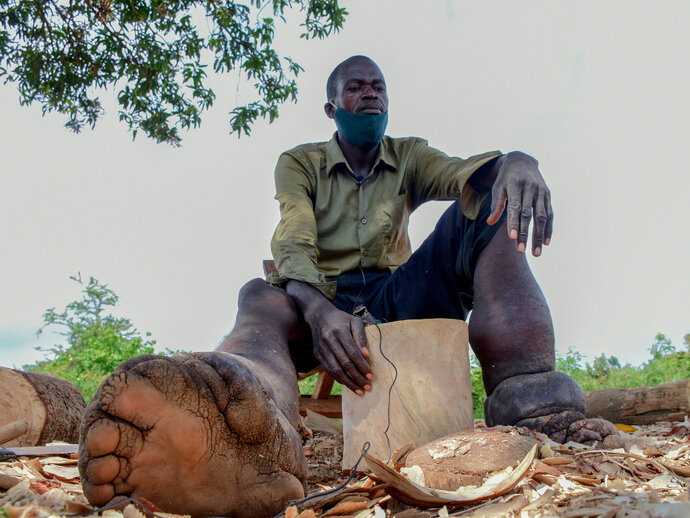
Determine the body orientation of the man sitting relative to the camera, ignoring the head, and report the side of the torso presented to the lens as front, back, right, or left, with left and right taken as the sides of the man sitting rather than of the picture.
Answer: front

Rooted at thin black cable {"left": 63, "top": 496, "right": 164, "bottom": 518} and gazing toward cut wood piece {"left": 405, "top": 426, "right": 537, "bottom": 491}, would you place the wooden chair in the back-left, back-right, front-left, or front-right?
front-left

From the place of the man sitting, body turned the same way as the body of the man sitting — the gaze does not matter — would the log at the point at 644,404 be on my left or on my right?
on my left

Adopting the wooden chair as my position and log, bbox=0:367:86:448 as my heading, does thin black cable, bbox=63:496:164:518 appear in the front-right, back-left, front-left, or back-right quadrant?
front-left

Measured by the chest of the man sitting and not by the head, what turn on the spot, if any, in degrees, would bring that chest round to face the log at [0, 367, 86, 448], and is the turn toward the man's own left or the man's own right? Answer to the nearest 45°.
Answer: approximately 90° to the man's own right

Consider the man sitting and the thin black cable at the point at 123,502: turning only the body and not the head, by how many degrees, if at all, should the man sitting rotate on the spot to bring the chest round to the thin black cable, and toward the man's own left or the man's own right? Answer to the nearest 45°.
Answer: approximately 45° to the man's own right
